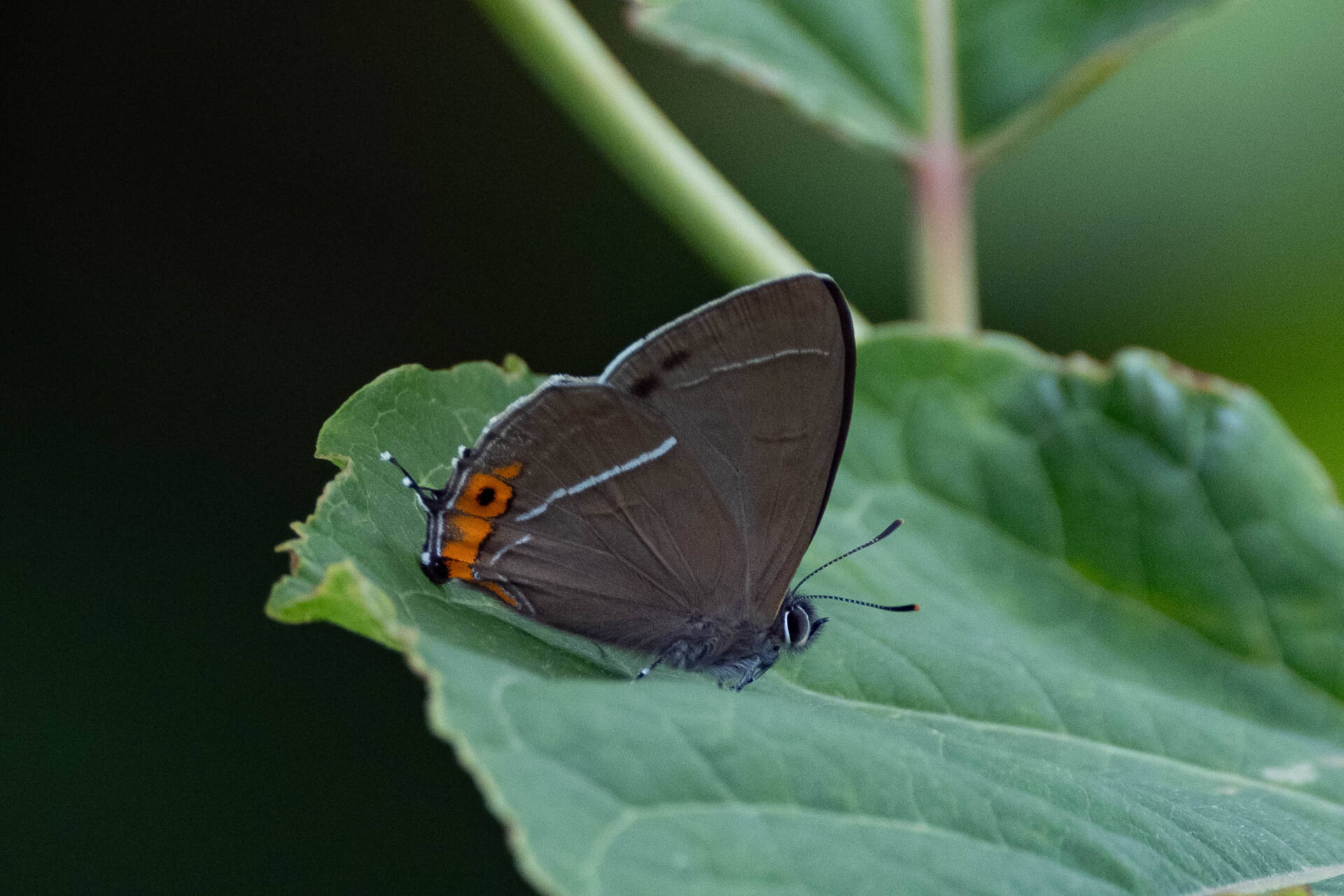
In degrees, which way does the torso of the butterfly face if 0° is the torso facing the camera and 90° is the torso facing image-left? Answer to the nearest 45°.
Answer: approximately 270°
